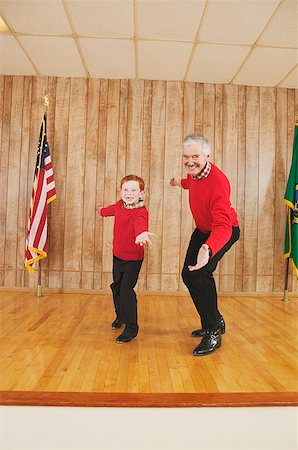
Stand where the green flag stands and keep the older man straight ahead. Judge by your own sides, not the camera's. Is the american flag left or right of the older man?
right

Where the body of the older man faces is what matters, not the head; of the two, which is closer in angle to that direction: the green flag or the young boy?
the young boy

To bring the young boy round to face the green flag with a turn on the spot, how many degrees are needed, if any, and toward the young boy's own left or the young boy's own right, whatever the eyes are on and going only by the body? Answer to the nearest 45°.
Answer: approximately 180°

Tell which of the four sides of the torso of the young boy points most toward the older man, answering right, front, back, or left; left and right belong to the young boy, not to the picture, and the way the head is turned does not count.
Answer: left

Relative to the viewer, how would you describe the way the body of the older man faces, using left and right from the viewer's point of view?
facing the viewer and to the left of the viewer

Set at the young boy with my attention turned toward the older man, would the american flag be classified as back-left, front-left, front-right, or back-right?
back-left

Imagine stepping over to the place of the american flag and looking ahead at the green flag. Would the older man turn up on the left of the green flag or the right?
right

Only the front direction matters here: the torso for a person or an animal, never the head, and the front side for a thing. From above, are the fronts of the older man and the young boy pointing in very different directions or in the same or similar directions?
same or similar directions

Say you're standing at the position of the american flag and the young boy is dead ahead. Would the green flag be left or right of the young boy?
left

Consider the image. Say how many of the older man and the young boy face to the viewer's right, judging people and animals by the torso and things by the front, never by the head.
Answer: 0
